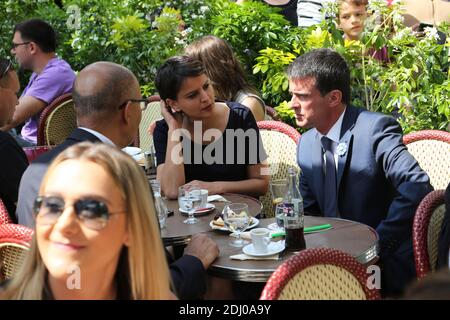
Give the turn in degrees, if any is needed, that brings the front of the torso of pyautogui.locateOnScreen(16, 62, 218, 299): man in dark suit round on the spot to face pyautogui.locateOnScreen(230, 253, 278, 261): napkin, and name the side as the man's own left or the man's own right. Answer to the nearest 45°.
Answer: approximately 90° to the man's own right

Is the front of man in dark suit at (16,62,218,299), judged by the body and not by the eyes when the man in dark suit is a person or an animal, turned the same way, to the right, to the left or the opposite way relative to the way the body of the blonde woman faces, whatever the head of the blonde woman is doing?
the opposite way

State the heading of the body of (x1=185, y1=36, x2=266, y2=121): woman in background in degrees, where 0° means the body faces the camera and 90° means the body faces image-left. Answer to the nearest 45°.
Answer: approximately 135°

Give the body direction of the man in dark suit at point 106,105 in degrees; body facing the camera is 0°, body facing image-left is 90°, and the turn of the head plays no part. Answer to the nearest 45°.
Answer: approximately 225°

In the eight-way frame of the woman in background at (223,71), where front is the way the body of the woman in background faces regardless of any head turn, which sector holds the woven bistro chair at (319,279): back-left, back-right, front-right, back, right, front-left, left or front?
back-left

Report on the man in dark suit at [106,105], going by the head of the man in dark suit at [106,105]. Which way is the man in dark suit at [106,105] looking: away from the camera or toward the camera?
away from the camera

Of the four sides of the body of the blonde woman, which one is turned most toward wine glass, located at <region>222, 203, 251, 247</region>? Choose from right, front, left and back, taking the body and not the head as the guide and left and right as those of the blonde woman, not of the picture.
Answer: back

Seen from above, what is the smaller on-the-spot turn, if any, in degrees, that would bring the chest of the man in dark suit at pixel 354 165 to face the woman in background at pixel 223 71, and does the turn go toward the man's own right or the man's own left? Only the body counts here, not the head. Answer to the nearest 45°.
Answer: approximately 90° to the man's own right

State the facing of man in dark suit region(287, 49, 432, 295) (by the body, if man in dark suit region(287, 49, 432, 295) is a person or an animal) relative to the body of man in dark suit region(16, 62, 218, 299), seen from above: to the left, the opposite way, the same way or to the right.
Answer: the opposite way

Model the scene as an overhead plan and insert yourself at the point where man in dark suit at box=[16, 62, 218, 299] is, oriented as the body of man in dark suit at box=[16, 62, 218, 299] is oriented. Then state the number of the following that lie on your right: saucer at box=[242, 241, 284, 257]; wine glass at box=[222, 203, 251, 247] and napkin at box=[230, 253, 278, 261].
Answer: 3
